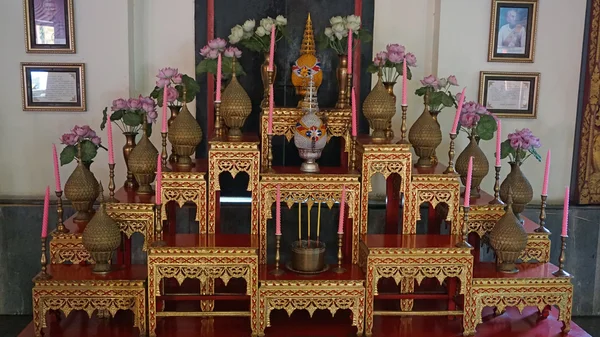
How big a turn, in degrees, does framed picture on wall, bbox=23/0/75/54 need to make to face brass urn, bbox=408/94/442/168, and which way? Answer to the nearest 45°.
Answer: approximately 45° to its left

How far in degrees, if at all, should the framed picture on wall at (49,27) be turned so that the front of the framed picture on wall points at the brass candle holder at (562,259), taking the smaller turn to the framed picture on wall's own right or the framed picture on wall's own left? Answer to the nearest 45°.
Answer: approximately 45° to the framed picture on wall's own left

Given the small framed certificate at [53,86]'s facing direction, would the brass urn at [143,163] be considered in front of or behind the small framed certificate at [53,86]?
in front

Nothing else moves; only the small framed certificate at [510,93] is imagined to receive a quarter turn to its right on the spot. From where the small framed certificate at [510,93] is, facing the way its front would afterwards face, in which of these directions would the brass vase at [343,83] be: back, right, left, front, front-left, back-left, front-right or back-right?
front-left

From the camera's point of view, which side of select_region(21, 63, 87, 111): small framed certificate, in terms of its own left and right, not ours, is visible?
front

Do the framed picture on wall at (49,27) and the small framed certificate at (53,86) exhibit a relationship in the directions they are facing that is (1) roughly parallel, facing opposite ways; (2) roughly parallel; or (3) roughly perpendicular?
roughly parallel

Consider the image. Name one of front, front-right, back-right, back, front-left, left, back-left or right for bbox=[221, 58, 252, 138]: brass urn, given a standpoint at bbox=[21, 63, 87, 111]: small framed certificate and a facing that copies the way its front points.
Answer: front-left

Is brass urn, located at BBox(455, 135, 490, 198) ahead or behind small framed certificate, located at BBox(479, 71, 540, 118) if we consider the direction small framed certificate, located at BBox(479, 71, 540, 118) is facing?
ahead

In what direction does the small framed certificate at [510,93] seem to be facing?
toward the camera

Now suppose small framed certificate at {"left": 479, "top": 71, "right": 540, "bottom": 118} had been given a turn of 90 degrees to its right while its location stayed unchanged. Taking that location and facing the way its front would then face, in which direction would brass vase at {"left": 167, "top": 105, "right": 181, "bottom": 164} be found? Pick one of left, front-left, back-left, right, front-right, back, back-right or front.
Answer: front-left

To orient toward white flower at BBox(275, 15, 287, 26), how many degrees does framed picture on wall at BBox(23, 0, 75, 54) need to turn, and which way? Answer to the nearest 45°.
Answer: approximately 45° to its left

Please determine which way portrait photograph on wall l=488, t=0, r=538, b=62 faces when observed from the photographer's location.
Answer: facing the viewer

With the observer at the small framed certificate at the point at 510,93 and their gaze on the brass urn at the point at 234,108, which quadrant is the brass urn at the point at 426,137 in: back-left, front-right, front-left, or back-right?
front-left

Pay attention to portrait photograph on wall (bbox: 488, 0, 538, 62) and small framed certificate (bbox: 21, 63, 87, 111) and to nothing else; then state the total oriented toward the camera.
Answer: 2

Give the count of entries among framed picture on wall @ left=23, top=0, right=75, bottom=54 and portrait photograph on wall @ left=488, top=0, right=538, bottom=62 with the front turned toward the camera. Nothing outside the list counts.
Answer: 2

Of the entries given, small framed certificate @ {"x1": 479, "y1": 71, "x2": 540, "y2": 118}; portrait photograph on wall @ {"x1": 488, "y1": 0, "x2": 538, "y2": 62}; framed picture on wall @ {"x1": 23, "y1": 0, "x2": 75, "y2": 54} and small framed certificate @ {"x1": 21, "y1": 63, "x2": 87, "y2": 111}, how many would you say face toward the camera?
4

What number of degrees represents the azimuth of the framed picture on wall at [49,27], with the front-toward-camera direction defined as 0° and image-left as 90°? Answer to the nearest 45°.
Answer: approximately 0°
